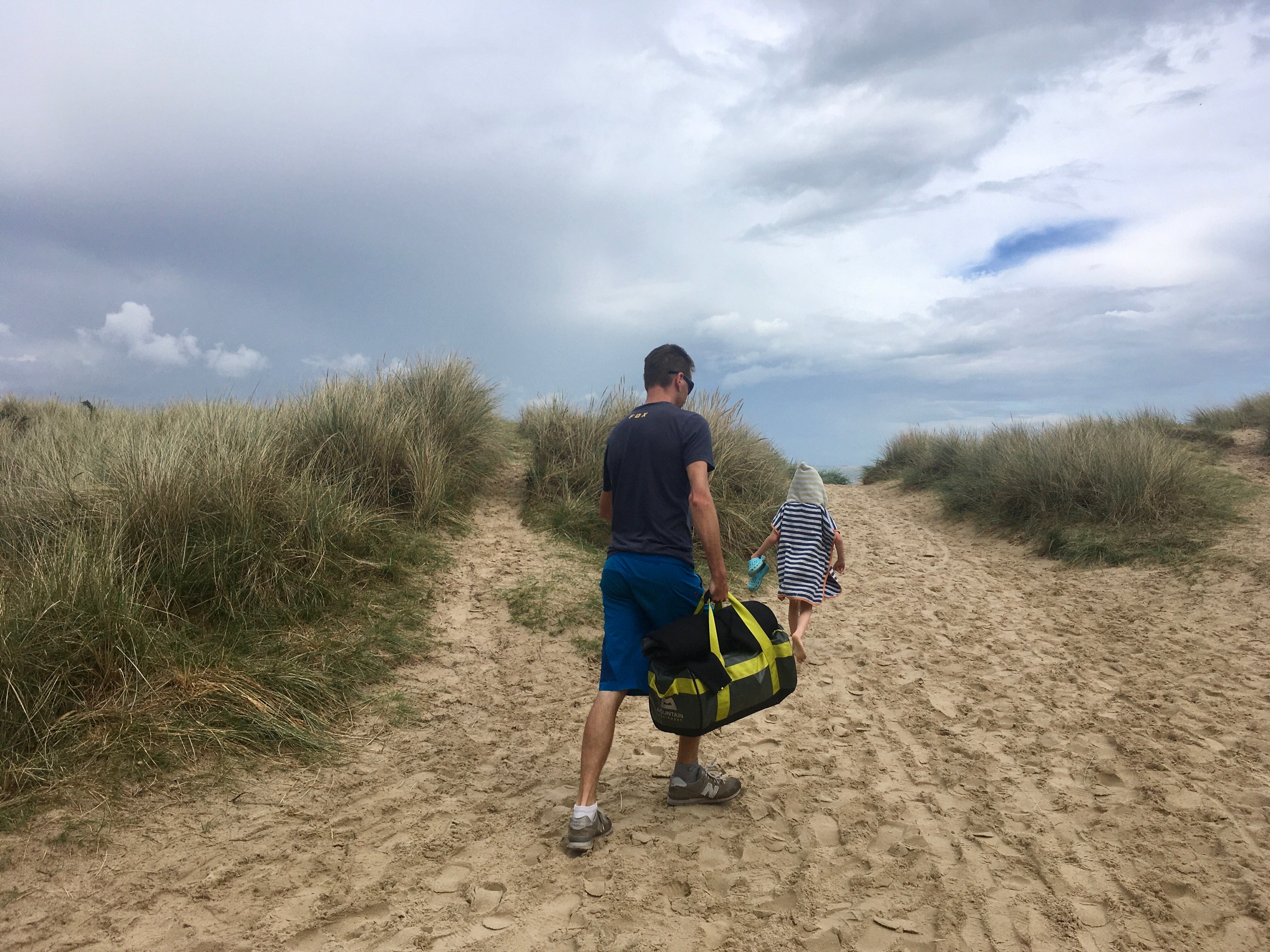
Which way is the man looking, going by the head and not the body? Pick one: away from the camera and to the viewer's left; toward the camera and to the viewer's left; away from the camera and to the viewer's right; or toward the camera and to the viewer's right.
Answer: away from the camera and to the viewer's right

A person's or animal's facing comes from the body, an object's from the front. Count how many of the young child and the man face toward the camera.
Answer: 0

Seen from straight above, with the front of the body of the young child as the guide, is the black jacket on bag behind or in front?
behind

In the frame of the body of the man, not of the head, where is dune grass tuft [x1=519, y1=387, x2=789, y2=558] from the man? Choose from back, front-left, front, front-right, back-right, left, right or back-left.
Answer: front-left

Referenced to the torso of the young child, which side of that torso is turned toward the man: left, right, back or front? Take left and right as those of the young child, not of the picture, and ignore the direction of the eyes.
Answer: back

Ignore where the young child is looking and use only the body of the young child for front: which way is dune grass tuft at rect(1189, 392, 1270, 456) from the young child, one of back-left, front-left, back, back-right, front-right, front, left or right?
front-right

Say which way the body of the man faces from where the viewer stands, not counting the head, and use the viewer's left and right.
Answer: facing away from the viewer and to the right of the viewer

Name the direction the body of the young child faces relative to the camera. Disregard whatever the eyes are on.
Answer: away from the camera
